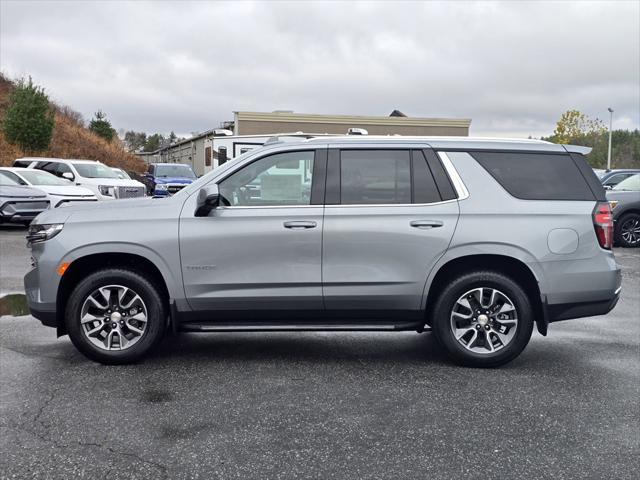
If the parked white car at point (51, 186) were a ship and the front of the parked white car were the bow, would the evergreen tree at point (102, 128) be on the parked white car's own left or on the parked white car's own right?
on the parked white car's own left

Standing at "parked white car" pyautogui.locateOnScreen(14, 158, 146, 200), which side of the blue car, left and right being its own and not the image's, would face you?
right

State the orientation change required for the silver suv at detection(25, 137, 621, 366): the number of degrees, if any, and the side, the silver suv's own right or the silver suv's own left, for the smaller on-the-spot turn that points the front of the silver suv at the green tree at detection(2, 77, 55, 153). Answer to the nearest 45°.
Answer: approximately 45° to the silver suv's own right

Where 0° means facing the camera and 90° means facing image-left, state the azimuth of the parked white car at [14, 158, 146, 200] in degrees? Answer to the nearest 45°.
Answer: approximately 315°

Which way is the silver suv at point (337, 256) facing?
to the viewer's left

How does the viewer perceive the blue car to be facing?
facing the viewer and to the right of the viewer

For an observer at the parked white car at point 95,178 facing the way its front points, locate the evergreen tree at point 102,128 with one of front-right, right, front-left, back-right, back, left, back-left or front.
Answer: back-left

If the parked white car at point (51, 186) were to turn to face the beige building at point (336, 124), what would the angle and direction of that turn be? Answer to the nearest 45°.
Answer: approximately 90° to its left

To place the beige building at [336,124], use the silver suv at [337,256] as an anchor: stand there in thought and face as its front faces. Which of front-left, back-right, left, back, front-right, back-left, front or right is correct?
right

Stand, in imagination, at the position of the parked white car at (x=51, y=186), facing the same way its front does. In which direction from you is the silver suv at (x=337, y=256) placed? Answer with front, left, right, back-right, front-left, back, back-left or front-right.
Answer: front-right

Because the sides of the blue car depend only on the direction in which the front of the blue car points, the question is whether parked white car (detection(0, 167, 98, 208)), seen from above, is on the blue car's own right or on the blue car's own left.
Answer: on the blue car's own right
